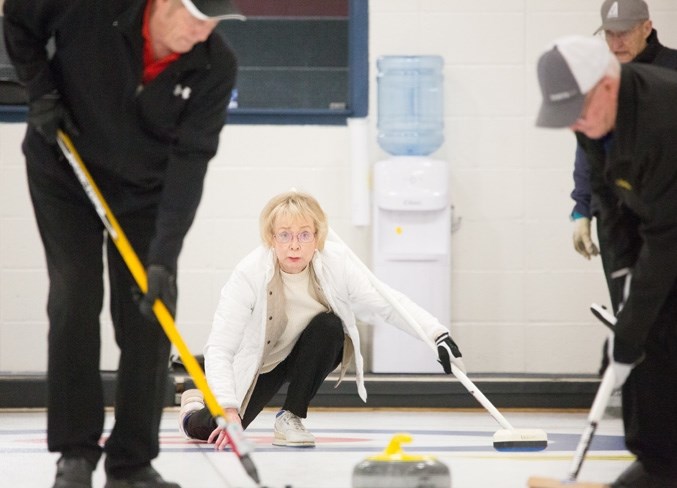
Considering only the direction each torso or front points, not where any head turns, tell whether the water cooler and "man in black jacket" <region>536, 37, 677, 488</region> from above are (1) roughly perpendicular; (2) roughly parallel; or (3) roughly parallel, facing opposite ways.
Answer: roughly perpendicular

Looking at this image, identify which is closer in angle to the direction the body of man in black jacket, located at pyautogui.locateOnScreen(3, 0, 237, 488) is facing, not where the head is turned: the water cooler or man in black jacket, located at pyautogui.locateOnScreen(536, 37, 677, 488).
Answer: the man in black jacket

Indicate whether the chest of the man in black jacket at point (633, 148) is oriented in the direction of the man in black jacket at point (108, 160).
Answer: yes

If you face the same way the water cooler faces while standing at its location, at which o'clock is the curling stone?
The curling stone is roughly at 12 o'clock from the water cooler.

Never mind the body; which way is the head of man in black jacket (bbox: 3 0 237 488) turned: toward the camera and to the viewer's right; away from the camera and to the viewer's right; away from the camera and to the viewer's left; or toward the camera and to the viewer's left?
toward the camera and to the viewer's right

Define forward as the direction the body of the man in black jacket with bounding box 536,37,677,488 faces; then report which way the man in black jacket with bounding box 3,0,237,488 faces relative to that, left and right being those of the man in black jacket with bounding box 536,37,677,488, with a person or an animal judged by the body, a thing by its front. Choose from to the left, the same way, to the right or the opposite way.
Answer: to the left

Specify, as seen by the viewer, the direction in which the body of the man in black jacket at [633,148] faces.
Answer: to the viewer's left

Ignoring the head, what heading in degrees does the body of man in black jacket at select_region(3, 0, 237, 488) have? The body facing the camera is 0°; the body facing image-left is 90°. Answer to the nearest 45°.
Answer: approximately 315°
